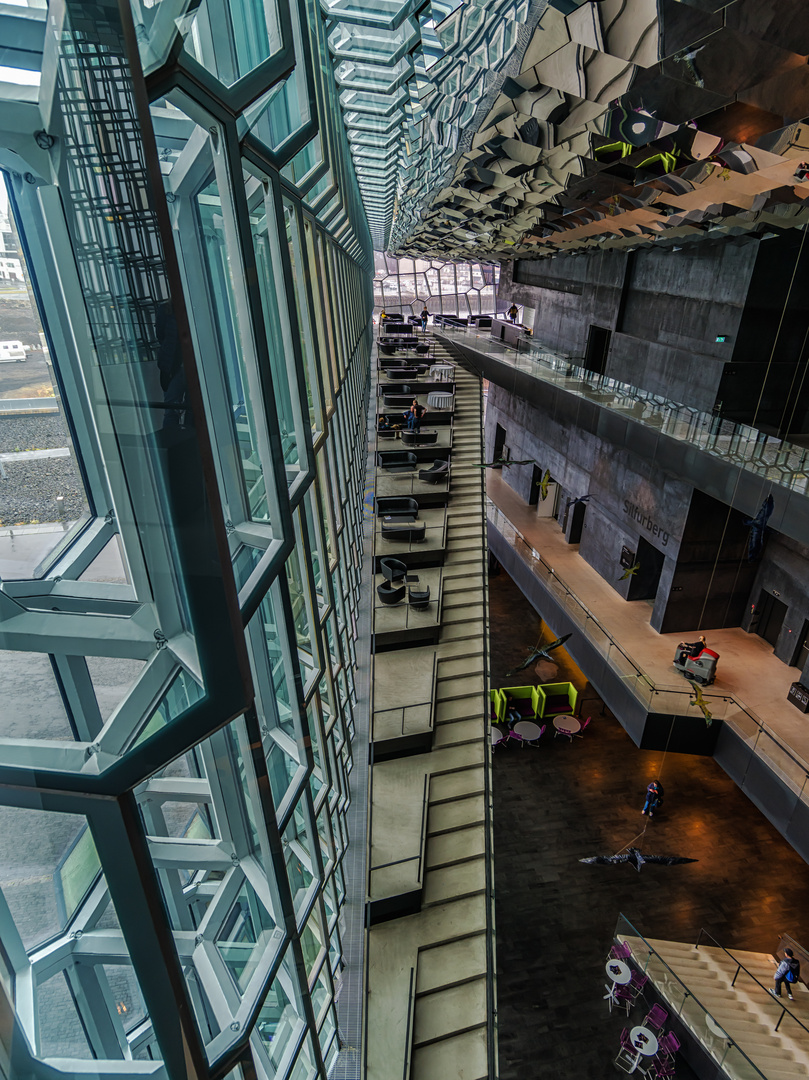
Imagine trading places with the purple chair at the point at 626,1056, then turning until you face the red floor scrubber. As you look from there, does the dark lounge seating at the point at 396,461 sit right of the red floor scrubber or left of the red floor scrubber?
left

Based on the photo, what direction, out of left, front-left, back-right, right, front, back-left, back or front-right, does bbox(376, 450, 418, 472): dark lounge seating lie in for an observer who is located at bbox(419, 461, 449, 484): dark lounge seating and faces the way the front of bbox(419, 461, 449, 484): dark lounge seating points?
front-right
